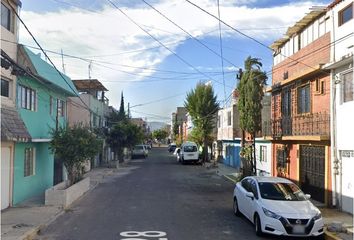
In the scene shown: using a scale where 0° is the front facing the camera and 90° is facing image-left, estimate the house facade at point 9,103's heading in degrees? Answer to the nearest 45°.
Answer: approximately 315°

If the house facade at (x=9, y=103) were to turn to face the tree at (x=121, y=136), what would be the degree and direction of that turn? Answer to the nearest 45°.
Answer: approximately 135° to its left

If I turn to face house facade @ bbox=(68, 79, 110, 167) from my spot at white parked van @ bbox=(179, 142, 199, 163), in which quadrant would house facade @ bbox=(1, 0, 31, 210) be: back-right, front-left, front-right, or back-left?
front-left

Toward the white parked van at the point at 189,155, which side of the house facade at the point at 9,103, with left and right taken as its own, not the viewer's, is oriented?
left

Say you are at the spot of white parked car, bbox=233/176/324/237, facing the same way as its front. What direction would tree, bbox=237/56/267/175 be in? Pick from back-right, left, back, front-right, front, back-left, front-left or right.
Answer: back-left

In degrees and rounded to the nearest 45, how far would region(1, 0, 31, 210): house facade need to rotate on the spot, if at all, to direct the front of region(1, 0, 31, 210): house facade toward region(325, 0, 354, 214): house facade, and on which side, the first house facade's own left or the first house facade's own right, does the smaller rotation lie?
approximately 45° to the first house facade's own left

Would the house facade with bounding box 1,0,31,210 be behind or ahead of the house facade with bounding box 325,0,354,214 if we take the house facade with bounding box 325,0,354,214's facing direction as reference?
ahead

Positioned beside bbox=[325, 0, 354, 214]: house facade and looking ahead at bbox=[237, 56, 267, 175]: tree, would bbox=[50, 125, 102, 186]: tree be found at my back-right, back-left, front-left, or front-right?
front-left

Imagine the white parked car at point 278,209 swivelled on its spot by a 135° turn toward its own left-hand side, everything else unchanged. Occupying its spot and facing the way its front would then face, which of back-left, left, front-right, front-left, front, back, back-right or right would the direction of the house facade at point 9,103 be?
left

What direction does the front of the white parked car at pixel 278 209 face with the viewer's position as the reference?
facing the viewer and to the right of the viewer

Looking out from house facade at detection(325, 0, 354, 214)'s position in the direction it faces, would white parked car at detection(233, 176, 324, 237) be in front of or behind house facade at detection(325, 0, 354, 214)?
in front

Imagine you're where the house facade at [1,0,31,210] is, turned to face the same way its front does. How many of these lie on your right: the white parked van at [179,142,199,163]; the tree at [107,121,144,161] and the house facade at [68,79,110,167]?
0

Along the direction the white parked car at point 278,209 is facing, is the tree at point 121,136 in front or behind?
behind

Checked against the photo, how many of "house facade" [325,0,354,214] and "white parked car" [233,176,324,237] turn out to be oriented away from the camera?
0
